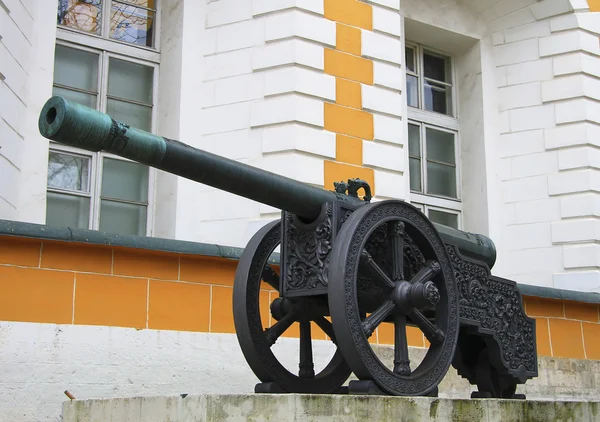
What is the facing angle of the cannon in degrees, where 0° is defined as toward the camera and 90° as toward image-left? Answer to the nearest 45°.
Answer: approximately 45°
